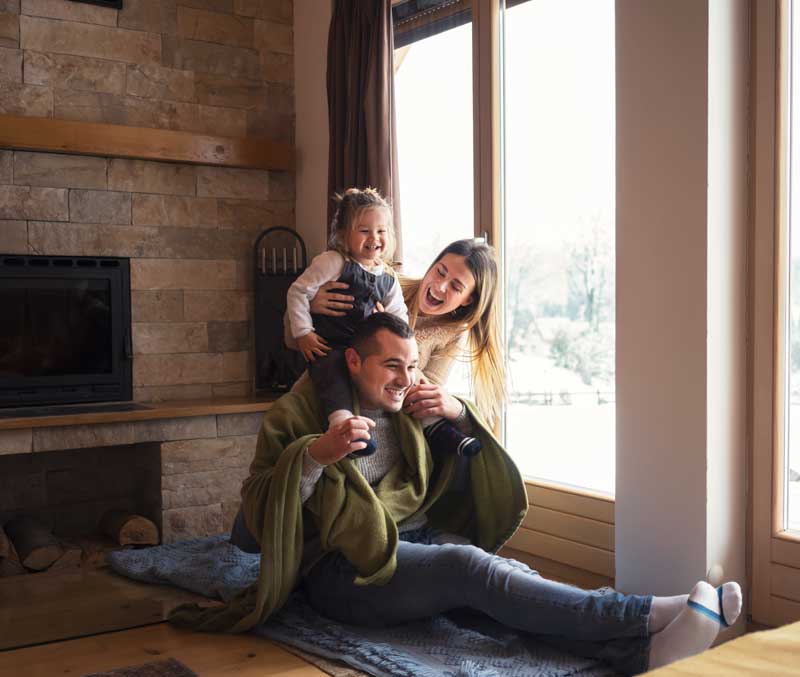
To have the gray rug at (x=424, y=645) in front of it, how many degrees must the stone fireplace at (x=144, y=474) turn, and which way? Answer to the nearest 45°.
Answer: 0° — it already faces it

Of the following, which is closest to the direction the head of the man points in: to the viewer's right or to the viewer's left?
to the viewer's right

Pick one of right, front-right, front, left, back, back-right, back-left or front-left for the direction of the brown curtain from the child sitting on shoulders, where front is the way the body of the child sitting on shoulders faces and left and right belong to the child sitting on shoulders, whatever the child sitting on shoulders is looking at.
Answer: back-left

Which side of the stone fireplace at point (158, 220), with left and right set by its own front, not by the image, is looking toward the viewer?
front

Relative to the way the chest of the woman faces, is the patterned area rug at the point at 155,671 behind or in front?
in front

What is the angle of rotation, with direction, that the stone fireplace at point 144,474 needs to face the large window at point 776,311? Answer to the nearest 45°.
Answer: approximately 45° to its left

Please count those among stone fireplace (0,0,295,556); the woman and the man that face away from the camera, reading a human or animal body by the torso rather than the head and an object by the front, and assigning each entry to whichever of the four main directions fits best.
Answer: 0

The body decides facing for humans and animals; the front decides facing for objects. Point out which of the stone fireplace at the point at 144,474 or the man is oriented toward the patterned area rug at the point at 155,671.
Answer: the stone fireplace

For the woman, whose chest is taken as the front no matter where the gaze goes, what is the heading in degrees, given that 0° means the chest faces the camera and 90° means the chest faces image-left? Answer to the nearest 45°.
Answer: approximately 45°

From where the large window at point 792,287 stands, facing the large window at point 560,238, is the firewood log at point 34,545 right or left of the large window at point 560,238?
left

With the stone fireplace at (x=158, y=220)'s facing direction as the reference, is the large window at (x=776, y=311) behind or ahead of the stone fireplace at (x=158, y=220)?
ahead

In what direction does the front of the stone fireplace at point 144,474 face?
toward the camera
